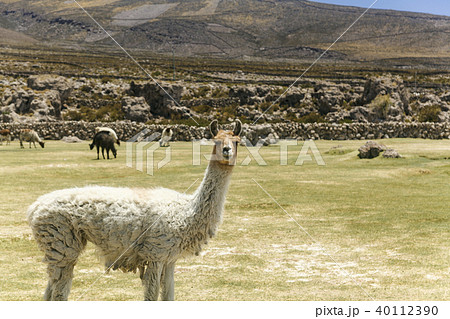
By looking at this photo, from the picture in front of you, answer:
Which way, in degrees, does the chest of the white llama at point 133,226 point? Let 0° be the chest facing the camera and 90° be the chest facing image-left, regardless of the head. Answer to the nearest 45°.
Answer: approximately 270°

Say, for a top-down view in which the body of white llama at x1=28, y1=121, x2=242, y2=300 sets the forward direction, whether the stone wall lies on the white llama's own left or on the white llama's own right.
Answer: on the white llama's own left

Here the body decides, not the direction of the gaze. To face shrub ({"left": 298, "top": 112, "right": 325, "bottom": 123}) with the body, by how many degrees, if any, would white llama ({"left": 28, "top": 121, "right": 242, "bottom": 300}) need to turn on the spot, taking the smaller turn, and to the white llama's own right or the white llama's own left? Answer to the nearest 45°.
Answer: approximately 90° to the white llama's own left

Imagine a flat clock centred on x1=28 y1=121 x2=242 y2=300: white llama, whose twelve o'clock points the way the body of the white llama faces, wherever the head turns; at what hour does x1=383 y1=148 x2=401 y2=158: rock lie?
The rock is roughly at 10 o'clock from the white llama.

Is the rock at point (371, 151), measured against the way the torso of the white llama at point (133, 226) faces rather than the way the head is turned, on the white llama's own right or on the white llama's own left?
on the white llama's own left

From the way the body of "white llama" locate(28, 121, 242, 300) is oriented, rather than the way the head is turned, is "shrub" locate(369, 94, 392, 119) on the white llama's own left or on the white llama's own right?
on the white llama's own left

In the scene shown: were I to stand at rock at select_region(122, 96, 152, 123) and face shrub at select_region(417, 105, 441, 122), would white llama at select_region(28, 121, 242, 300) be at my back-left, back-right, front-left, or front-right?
front-right

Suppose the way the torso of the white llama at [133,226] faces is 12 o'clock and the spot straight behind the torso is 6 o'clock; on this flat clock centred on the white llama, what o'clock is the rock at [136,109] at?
The rock is roughly at 9 o'clock from the white llama.

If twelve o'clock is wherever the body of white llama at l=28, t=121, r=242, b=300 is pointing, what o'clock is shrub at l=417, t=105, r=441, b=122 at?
The shrub is roughly at 10 o'clock from the white llama.
